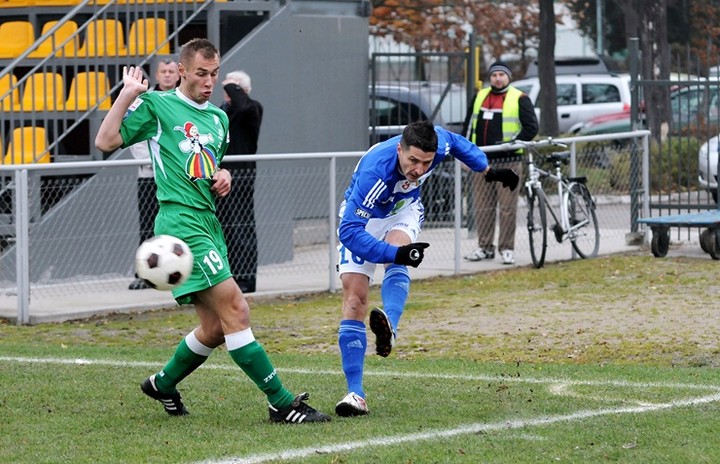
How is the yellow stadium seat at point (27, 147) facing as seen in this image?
toward the camera

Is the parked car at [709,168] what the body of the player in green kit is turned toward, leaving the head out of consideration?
no

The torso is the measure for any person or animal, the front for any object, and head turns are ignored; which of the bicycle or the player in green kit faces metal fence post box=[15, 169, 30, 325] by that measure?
the bicycle

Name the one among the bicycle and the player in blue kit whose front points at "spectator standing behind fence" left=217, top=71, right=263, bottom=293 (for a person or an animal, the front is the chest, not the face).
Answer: the bicycle

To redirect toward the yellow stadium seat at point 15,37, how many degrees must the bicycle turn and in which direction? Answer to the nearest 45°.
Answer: approximately 45° to its right

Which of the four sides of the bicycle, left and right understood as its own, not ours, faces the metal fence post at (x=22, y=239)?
front

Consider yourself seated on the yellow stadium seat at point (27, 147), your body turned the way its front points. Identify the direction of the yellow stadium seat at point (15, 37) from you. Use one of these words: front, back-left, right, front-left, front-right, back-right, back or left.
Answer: back

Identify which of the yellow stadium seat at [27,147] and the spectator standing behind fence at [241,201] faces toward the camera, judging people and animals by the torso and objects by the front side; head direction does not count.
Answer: the yellow stadium seat

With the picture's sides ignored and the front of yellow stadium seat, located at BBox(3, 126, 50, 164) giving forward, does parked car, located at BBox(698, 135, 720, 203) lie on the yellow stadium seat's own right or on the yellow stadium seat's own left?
on the yellow stadium seat's own left

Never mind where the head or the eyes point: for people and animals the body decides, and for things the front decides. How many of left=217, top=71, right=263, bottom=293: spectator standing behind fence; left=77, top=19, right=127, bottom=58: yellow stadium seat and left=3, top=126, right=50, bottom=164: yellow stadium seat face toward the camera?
2

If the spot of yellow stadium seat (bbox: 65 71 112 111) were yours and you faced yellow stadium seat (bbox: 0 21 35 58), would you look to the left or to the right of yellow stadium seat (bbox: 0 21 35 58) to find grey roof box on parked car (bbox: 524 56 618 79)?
right

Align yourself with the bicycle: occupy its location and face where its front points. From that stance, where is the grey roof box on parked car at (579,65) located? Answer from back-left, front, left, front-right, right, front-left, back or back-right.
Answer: back-right

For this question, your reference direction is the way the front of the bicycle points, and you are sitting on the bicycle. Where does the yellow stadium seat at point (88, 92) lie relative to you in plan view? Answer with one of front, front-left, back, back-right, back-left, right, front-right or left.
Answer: front-right

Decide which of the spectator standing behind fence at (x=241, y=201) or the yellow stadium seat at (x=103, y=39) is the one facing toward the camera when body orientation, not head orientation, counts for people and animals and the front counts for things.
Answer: the yellow stadium seat

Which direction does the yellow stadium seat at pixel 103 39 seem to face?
toward the camera

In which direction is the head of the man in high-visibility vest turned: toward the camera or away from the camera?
toward the camera

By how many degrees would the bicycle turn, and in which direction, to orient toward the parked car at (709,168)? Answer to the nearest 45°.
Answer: approximately 180°

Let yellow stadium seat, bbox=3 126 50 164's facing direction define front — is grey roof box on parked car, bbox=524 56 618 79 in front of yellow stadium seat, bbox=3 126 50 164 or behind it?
behind
